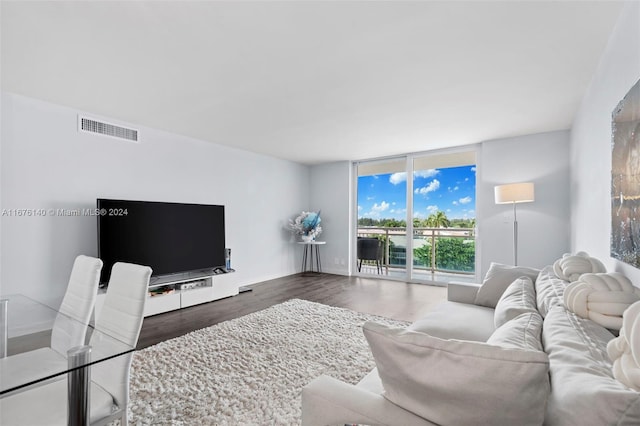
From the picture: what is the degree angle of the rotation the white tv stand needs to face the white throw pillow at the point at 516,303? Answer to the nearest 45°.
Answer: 0° — it already faces it

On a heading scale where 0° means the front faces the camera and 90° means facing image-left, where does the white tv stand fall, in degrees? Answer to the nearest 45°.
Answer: approximately 315°

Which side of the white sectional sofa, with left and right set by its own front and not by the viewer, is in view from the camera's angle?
left

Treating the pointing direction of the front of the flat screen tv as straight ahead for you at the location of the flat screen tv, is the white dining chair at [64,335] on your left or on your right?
on your right

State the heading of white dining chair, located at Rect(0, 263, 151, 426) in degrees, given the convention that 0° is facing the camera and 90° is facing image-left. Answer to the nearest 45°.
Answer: approximately 45°

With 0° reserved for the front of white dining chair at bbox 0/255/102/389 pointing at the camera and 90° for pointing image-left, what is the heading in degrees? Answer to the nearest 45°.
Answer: approximately 45°

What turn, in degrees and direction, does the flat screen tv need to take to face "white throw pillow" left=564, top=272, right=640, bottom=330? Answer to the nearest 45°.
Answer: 0° — it already faces it

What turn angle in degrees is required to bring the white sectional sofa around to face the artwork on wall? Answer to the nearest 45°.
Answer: approximately 135° to its right

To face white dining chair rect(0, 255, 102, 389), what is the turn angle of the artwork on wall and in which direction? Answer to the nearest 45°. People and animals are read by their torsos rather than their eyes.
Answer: approximately 45° to its left

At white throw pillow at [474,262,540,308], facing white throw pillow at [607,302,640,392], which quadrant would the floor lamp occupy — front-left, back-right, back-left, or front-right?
back-left

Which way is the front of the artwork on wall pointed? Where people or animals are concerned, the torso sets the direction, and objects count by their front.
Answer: to the viewer's left
